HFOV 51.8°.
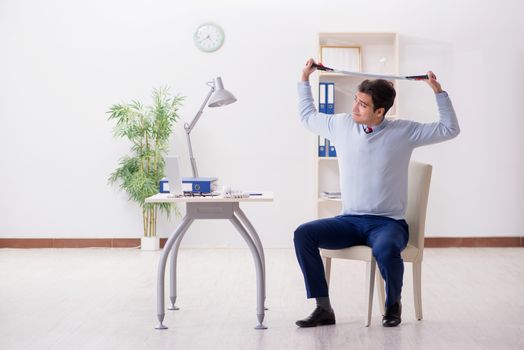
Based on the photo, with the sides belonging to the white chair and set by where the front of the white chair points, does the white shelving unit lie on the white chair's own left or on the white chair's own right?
on the white chair's own right

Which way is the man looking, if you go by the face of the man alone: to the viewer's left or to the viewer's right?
to the viewer's left

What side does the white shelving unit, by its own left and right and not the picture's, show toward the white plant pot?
right

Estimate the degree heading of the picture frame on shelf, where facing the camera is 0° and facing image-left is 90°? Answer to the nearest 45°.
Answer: approximately 0°

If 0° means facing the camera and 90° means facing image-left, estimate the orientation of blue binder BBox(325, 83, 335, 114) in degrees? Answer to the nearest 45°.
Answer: approximately 0°

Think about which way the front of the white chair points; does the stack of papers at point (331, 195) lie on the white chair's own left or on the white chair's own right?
on the white chair's own right

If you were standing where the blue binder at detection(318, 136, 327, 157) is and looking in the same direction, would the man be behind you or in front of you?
in front
